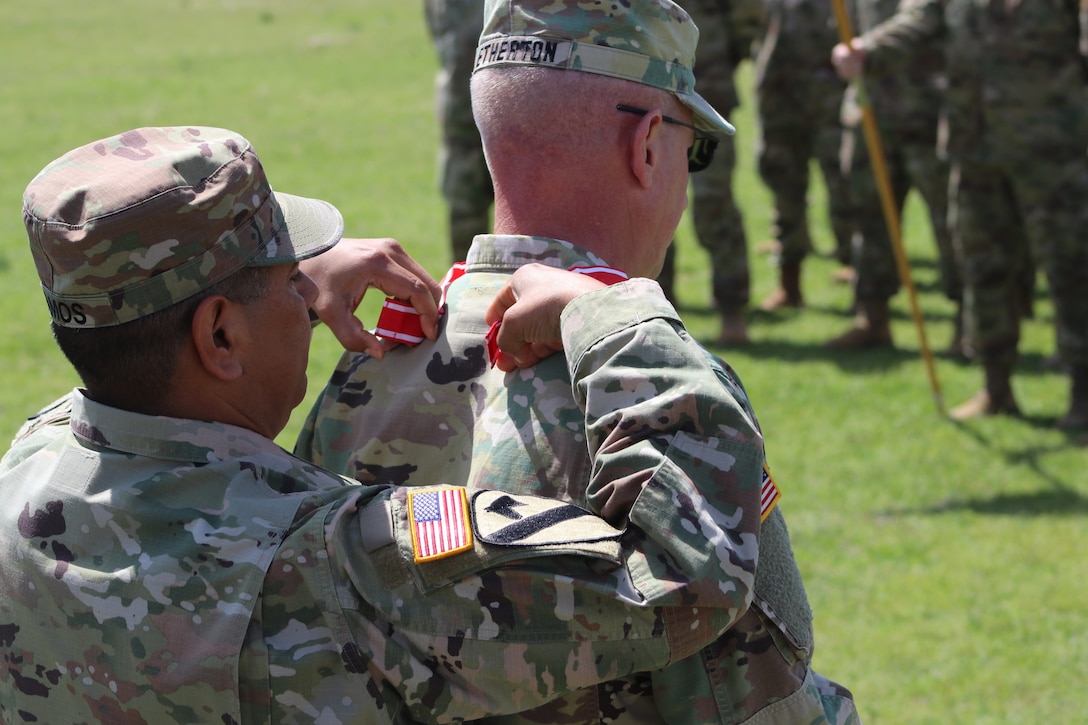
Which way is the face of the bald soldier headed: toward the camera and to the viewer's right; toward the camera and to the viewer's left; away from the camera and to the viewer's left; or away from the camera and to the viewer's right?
away from the camera and to the viewer's right

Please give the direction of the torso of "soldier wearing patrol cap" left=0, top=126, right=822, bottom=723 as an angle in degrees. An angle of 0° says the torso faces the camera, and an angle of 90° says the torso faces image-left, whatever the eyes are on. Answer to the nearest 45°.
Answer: approximately 225°

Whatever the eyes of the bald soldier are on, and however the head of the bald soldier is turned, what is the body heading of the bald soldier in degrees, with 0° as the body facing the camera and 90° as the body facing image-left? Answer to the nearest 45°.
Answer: approximately 225°

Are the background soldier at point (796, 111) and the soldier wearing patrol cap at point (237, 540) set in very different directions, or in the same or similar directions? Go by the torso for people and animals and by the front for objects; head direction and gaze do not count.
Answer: very different directions

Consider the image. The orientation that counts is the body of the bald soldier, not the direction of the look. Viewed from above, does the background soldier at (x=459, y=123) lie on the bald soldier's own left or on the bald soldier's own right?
on the bald soldier's own left
